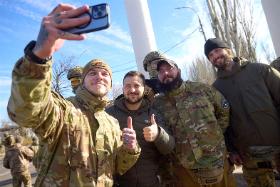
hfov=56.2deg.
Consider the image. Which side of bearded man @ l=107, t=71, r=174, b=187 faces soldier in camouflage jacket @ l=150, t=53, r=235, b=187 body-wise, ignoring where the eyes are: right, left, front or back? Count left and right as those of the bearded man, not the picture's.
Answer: left

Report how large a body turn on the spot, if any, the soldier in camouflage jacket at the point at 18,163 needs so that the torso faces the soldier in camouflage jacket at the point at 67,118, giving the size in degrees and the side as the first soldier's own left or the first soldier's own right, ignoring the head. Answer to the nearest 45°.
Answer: approximately 180°

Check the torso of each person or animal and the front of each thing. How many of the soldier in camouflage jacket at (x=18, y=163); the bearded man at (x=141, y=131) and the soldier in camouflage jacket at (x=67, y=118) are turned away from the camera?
1

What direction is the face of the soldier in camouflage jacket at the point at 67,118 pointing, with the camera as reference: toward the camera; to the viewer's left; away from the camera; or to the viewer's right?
toward the camera

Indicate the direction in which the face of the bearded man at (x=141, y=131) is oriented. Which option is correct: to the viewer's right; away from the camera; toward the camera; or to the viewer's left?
toward the camera

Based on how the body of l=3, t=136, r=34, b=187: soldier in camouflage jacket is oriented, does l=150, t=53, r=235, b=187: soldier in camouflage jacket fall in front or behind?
behind

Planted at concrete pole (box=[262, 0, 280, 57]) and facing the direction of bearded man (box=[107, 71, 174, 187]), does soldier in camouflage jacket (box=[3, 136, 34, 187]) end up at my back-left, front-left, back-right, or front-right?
front-right

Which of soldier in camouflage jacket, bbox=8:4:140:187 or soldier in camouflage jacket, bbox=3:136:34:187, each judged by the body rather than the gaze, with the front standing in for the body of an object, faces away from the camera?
soldier in camouflage jacket, bbox=3:136:34:187

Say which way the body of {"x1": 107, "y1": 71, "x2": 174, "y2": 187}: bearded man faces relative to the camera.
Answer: toward the camera

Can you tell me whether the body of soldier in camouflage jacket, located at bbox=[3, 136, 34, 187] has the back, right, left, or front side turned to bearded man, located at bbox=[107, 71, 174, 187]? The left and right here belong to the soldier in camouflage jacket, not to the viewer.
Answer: back

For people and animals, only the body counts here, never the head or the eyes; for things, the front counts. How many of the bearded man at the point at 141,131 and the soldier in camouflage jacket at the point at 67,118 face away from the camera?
0

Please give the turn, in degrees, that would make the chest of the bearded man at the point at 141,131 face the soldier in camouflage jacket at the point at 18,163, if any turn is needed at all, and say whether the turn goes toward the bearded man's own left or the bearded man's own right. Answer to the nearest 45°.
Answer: approximately 135° to the bearded man's own right

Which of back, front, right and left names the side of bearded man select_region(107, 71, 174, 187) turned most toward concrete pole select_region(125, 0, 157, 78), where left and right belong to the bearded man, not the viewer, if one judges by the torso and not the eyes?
back

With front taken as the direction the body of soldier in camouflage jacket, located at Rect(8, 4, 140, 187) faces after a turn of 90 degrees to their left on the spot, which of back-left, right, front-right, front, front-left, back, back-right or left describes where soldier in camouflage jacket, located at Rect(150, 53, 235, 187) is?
front

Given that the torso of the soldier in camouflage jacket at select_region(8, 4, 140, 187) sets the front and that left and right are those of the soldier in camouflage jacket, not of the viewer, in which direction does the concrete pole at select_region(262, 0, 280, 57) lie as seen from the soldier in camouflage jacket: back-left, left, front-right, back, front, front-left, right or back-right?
left

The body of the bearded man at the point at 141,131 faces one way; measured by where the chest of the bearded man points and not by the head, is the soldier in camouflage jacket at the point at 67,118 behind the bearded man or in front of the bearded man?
in front

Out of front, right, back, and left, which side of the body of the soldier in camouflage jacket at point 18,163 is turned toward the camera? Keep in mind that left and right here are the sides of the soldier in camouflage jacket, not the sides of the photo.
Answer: back

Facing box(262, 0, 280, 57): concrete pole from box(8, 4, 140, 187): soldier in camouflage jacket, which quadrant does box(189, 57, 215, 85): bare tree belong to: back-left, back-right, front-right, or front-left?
front-left
